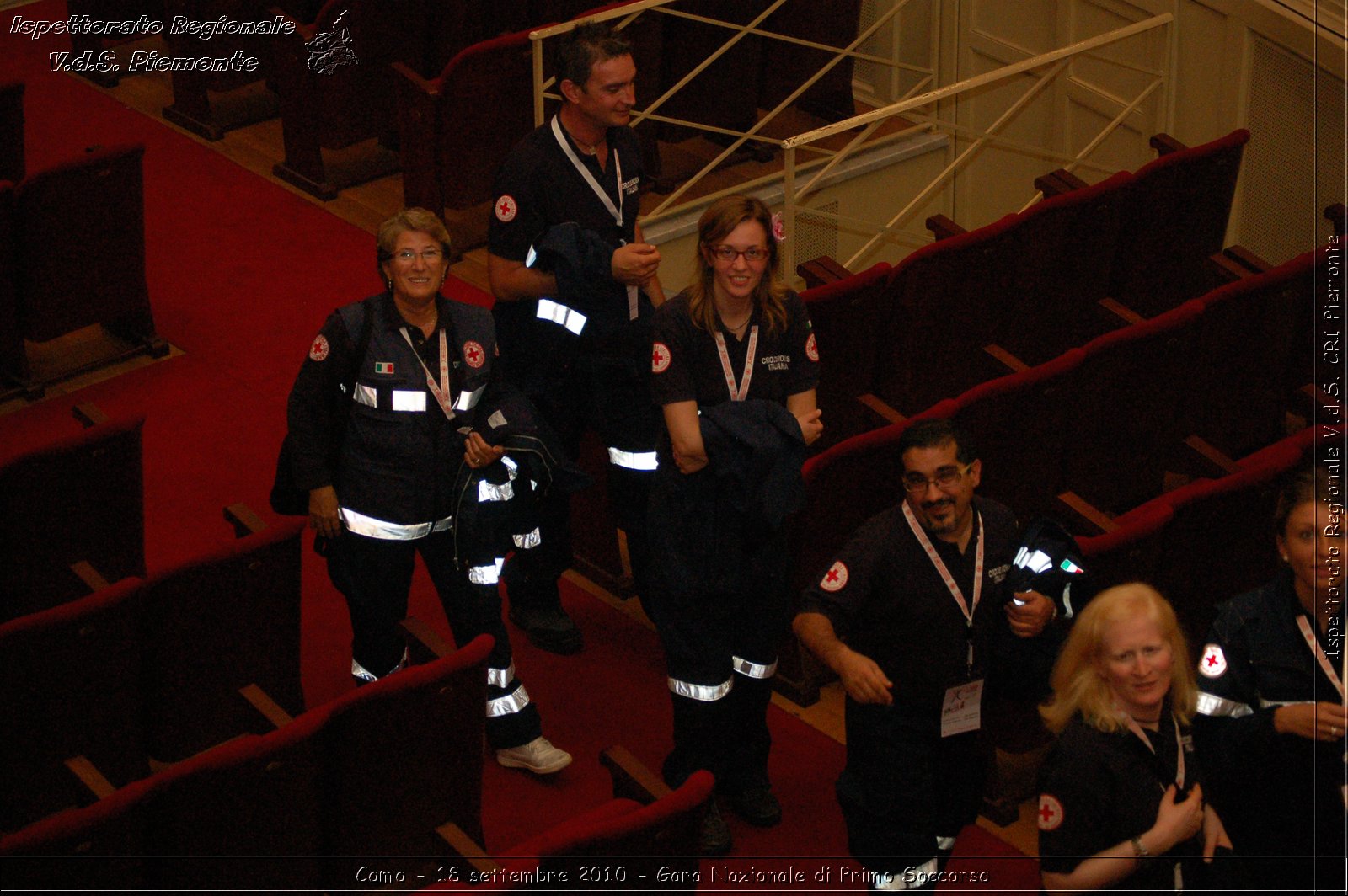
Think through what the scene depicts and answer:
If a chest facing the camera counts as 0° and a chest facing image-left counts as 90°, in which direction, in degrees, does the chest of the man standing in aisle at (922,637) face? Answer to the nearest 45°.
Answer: approximately 315°

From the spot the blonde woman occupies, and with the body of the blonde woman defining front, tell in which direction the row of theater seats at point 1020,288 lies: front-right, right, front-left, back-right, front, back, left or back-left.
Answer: back-left

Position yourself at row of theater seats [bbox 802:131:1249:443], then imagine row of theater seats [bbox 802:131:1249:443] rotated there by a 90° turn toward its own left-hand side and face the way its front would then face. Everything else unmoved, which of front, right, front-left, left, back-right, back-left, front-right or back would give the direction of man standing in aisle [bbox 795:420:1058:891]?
front-left

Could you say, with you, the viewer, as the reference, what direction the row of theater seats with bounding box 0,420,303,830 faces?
facing away from the viewer and to the left of the viewer

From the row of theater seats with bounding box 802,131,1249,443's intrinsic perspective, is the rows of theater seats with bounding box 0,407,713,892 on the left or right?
on its left

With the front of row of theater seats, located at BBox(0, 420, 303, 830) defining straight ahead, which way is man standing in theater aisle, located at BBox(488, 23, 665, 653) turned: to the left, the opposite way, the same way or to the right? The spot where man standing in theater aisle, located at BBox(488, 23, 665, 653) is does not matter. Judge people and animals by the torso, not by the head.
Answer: the opposite way

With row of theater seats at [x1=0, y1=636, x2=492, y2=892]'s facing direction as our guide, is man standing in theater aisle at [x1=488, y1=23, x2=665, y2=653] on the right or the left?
on its right

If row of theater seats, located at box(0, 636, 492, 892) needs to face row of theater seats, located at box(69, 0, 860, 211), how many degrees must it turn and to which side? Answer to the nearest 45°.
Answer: approximately 45° to its right

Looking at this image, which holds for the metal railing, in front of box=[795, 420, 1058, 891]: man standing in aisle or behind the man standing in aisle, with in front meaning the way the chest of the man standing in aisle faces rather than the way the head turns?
behind
